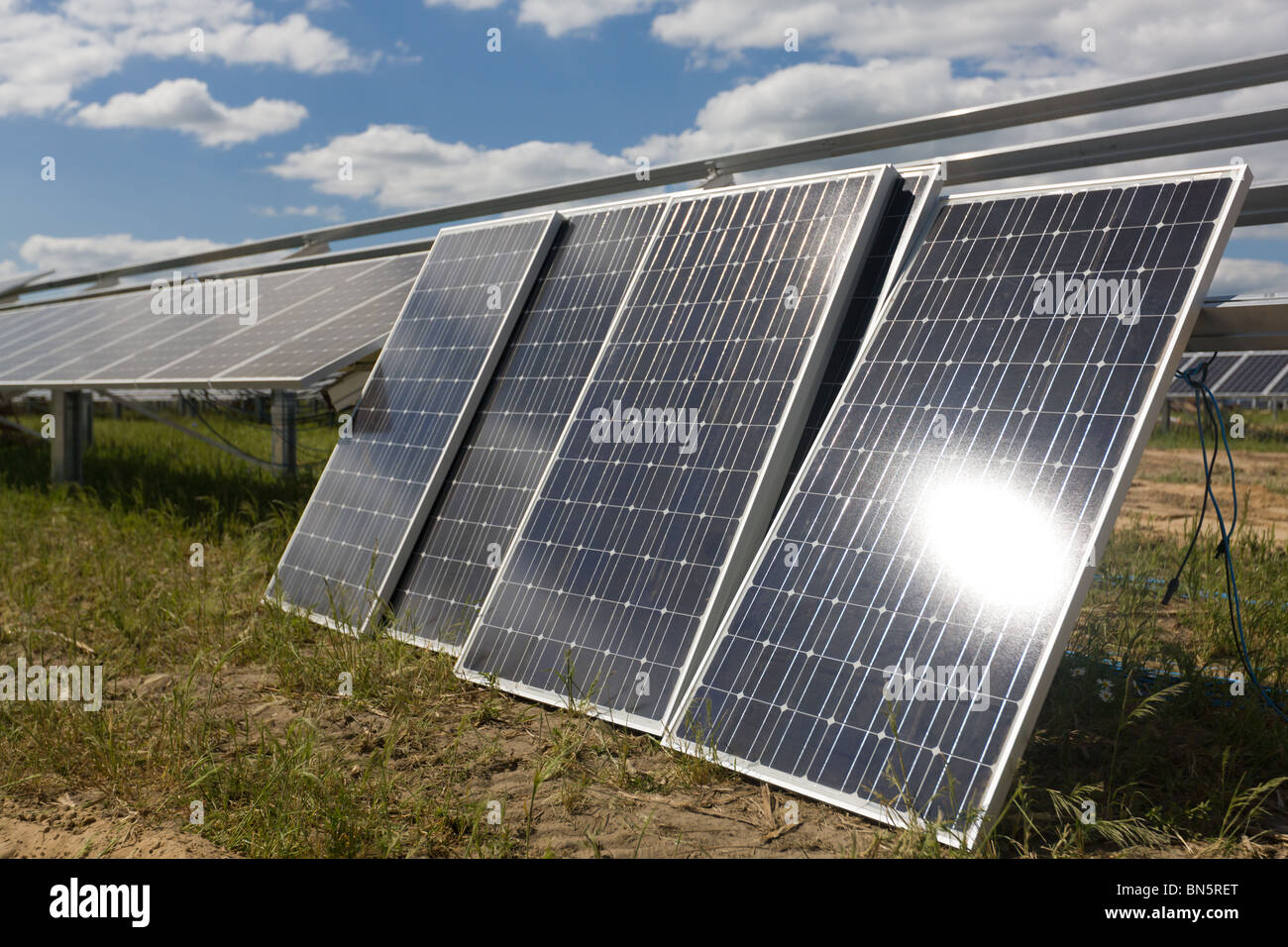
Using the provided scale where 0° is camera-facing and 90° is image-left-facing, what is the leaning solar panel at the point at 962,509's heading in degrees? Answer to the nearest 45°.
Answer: approximately 45°

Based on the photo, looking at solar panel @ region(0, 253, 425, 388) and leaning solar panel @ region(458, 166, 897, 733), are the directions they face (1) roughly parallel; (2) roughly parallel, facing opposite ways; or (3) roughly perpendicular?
roughly parallel

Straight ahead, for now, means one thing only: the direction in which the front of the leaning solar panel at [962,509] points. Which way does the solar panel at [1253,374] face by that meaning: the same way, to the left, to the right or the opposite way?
the same way

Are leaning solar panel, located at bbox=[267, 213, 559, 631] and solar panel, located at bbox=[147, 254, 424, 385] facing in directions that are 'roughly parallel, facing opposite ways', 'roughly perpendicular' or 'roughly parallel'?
roughly parallel

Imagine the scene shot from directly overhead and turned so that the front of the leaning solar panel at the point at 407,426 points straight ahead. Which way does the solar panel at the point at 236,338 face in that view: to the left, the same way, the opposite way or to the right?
the same way

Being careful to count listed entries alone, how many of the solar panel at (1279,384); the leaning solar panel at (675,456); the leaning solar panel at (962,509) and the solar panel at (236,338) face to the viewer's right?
0

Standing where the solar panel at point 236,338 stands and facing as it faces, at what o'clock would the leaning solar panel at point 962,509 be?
The leaning solar panel is roughly at 10 o'clock from the solar panel.

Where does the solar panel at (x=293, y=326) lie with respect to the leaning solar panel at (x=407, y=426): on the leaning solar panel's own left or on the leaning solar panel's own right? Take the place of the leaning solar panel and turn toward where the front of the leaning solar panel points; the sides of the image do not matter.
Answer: on the leaning solar panel's own right

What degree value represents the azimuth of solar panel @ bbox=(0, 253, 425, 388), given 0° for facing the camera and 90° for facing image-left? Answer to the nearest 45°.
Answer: approximately 45°

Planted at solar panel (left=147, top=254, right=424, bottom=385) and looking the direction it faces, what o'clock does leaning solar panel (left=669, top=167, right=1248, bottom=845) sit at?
The leaning solar panel is roughly at 10 o'clock from the solar panel.

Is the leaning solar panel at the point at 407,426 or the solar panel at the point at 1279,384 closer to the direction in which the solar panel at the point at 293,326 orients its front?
the leaning solar panel

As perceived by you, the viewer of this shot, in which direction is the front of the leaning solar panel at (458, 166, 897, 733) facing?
facing the viewer and to the left of the viewer

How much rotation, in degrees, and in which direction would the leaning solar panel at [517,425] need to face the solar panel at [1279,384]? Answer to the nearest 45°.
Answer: approximately 180°

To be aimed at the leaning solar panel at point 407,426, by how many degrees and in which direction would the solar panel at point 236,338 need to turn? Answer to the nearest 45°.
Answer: approximately 45° to its left
